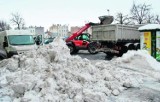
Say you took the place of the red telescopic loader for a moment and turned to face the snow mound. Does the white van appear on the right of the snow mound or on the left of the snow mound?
right

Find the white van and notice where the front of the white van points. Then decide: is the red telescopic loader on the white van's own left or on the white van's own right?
on the white van's own left

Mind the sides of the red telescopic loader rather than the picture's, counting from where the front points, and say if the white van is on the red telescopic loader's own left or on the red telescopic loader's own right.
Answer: on the red telescopic loader's own right

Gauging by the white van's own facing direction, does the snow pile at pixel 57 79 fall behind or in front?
in front

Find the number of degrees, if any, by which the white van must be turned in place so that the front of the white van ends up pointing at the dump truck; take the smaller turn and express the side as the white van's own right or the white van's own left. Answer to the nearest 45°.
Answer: approximately 45° to the white van's own left

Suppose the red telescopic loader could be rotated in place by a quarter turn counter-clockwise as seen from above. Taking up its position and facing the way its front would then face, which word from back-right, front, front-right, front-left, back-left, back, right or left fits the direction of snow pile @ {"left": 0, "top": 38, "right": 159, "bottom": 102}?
back

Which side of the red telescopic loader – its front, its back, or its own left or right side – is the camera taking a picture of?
right

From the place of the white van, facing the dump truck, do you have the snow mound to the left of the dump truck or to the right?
right

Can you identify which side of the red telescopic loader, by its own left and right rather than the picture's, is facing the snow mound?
right

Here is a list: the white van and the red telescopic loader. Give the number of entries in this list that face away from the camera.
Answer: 0
